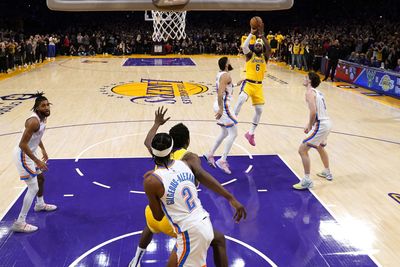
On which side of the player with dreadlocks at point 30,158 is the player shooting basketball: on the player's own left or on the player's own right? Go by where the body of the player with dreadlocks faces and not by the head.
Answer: on the player's own left

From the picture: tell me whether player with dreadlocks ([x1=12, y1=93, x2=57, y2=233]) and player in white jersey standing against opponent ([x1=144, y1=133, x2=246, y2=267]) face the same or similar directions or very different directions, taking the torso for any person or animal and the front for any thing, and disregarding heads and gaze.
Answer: very different directions

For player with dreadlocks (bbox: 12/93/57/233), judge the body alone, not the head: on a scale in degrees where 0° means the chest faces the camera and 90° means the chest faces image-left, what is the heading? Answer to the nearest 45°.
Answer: approximately 315°

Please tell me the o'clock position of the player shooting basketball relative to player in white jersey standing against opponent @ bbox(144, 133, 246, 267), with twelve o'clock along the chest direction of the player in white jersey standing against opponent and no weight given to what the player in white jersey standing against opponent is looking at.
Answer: The player shooting basketball is roughly at 2 o'clock from the player in white jersey standing against opponent.

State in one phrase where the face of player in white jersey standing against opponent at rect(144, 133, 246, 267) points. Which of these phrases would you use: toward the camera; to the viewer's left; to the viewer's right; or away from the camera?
away from the camera

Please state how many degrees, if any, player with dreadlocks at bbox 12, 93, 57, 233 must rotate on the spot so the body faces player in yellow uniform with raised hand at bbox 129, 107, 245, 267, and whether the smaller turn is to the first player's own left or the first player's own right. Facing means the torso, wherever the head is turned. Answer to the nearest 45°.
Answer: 0° — they already face them

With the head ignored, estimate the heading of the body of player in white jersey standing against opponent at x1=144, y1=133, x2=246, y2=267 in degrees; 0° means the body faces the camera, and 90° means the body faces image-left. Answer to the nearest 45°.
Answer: approximately 135°
